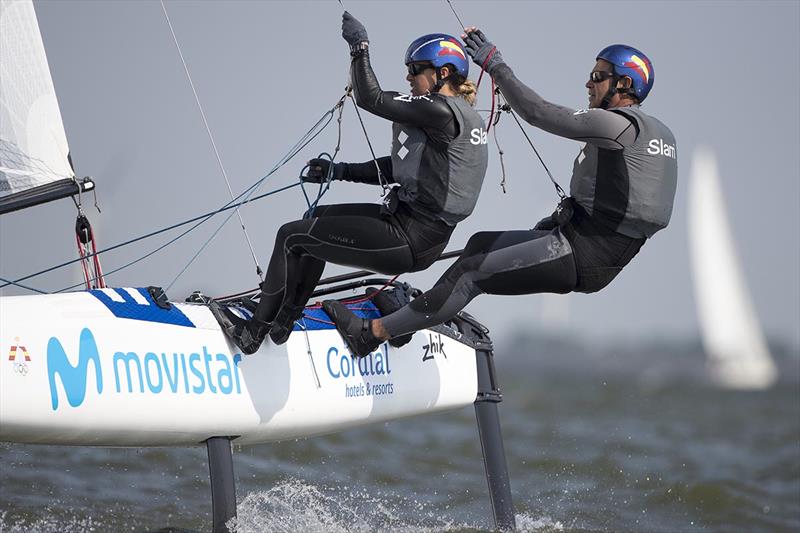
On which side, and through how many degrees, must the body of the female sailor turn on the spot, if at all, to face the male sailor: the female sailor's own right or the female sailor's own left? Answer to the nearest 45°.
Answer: approximately 180°

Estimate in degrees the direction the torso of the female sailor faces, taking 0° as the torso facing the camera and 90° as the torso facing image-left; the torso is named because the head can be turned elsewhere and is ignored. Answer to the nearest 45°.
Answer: approximately 90°
